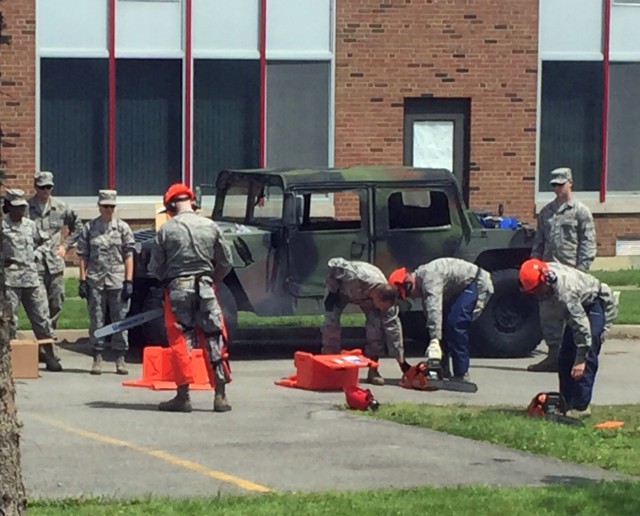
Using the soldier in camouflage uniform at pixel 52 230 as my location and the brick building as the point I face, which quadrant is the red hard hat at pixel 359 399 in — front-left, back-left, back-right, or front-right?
back-right

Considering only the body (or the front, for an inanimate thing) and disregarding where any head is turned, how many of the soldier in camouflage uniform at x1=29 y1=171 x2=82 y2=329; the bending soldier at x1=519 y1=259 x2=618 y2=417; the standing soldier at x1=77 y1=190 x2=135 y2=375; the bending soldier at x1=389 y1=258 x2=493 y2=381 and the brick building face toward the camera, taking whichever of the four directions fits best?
3

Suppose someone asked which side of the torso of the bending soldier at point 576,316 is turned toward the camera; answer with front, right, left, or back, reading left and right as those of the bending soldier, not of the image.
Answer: left

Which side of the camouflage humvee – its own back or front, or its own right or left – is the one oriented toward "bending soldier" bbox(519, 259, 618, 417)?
left

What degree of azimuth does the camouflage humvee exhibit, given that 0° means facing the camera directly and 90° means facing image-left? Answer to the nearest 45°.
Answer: approximately 45°

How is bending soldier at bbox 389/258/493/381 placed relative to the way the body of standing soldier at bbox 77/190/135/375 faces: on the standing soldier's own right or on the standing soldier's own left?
on the standing soldier's own left

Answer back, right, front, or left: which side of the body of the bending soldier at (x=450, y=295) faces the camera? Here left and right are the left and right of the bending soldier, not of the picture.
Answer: left

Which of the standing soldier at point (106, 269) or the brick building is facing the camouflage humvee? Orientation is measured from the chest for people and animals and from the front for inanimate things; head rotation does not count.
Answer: the brick building

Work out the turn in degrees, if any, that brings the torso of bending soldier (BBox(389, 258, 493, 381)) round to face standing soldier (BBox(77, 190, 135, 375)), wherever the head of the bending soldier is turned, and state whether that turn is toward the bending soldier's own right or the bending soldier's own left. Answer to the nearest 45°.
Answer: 0° — they already face them

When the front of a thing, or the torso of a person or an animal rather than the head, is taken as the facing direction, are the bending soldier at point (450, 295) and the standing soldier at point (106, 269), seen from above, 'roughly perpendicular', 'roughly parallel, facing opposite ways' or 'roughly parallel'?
roughly perpendicular
